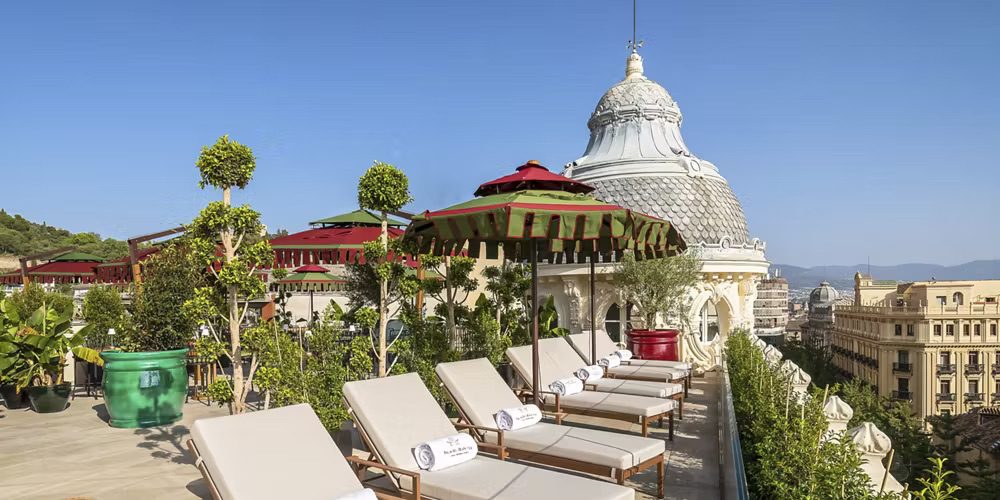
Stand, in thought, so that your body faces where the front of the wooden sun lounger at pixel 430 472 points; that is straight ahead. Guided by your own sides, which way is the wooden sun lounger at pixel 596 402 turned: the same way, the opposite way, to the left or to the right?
the same way

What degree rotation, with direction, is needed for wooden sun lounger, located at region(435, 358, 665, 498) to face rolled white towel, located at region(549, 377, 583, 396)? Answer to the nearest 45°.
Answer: approximately 135° to its left

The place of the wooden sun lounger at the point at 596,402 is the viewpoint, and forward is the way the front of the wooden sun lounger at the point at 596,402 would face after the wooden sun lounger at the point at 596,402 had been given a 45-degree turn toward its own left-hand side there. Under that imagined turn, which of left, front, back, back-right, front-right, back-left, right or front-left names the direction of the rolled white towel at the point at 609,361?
left

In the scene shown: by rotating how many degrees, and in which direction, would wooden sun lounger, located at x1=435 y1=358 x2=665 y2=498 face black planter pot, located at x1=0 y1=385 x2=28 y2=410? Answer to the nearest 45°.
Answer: approximately 180°

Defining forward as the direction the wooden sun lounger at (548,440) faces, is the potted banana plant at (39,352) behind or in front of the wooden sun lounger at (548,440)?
behind

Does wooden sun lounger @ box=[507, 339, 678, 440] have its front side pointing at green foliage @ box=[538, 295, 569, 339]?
no

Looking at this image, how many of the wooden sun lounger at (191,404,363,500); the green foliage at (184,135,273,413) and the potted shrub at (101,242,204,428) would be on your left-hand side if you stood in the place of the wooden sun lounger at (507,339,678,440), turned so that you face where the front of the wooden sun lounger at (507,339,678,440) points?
0

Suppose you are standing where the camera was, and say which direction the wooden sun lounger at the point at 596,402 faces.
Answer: facing the viewer and to the right of the viewer

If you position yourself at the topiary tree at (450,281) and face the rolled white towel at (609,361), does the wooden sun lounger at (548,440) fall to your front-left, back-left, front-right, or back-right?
front-right

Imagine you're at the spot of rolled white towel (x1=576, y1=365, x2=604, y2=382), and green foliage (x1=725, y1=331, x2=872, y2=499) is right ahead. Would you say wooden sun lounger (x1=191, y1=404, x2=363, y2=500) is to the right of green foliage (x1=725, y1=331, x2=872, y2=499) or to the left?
right

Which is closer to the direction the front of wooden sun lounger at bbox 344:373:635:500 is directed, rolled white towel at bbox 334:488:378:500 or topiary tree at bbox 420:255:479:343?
the rolled white towel

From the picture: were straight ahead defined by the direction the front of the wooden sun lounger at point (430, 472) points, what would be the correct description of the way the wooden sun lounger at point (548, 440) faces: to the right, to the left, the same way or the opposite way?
the same way

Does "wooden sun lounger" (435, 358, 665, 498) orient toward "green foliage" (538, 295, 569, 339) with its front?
no

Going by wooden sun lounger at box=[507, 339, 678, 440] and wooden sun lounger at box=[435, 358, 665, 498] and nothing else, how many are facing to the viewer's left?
0

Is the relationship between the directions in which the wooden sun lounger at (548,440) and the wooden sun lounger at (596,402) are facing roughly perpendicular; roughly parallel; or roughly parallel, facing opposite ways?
roughly parallel

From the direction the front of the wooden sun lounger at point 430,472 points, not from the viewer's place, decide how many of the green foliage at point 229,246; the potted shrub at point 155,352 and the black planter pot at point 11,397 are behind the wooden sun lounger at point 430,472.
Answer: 3

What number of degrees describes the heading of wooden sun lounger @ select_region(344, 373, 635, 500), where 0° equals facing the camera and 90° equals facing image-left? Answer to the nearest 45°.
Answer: approximately 315°

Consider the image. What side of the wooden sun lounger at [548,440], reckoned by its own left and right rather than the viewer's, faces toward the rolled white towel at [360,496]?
right

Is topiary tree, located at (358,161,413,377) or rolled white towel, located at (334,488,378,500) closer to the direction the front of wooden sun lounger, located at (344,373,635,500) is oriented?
the rolled white towel

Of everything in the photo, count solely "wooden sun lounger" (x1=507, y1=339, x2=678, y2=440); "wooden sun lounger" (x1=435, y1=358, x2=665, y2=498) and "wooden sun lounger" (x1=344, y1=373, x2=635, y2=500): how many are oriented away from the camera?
0
